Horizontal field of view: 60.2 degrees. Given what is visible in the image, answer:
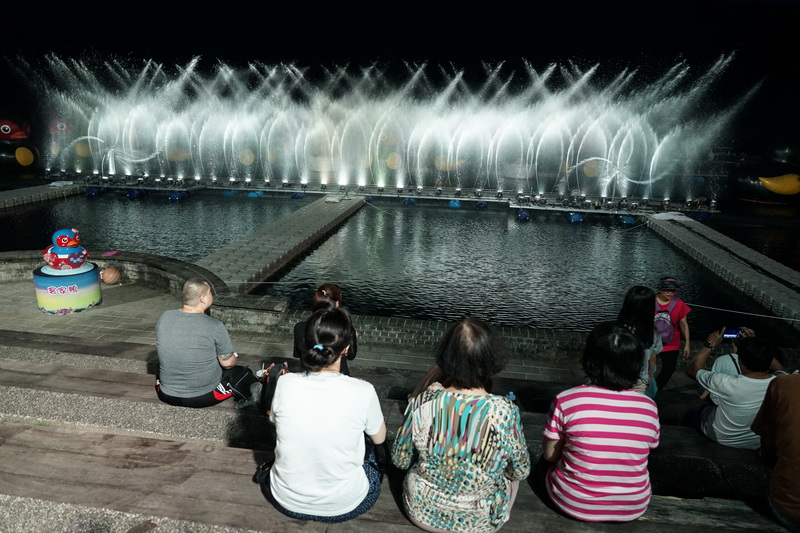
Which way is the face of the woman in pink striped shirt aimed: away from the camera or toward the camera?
away from the camera

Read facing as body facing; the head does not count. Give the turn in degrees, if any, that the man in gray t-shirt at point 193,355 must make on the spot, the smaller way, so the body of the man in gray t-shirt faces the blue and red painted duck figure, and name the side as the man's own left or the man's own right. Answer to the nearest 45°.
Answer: approximately 45° to the man's own left

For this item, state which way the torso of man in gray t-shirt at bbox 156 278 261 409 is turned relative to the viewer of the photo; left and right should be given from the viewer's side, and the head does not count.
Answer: facing away from the viewer and to the right of the viewer

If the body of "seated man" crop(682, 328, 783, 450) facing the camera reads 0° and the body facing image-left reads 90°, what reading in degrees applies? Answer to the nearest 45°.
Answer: approximately 135°

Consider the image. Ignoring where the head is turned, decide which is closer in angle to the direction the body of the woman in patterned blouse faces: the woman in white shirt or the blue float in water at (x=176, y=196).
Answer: the blue float in water

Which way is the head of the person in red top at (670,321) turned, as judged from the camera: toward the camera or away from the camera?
toward the camera

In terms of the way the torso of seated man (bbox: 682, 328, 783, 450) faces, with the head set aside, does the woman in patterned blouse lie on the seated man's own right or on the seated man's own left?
on the seated man's own left

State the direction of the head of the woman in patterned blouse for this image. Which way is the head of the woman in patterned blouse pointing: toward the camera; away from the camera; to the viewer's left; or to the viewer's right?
away from the camera

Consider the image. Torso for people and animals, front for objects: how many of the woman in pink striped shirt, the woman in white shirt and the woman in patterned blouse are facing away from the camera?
3

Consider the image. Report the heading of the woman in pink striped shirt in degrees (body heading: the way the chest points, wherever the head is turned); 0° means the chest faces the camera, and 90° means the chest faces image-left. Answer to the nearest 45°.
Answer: approximately 180°

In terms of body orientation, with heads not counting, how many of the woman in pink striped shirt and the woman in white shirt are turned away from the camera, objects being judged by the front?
2

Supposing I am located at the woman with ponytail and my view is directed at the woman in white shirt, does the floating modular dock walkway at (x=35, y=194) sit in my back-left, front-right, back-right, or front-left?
back-right

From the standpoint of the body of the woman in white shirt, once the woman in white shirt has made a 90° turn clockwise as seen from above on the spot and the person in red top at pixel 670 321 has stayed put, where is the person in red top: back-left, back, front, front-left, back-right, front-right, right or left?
front-left

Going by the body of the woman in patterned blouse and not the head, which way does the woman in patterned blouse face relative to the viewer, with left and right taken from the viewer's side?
facing away from the viewer

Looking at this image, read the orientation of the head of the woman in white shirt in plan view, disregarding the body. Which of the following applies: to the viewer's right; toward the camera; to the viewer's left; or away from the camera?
away from the camera

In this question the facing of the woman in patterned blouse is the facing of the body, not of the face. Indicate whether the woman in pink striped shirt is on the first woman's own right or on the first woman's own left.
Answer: on the first woman's own right

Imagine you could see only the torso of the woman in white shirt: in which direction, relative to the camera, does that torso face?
away from the camera
